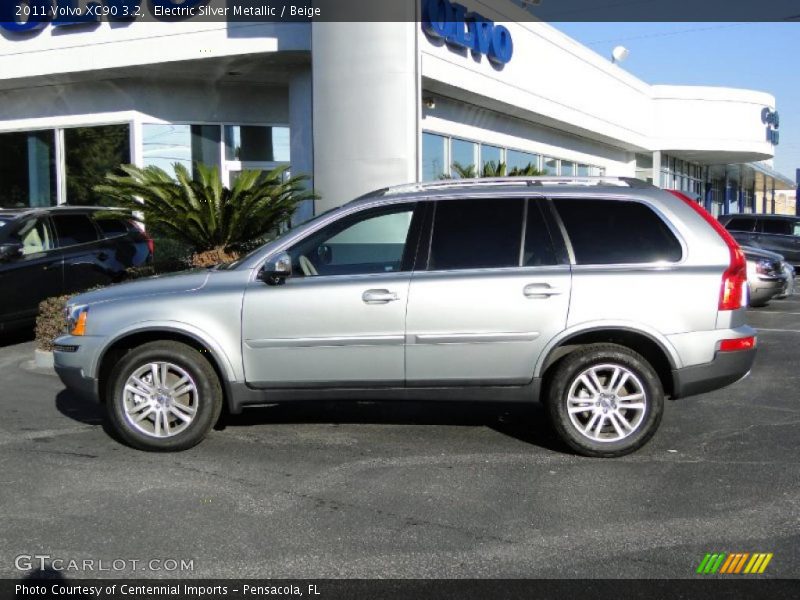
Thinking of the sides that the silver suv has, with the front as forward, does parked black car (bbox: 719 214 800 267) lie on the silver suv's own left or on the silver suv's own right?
on the silver suv's own right

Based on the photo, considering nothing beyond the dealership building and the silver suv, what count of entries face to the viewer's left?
1

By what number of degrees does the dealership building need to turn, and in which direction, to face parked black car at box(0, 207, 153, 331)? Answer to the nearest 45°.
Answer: approximately 45° to its right

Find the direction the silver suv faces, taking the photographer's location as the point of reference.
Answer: facing to the left of the viewer

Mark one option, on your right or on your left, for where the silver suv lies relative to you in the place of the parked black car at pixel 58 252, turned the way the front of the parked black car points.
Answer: on your left

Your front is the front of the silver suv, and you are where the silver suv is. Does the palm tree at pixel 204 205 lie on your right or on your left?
on your right

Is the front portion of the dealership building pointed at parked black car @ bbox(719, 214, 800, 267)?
no

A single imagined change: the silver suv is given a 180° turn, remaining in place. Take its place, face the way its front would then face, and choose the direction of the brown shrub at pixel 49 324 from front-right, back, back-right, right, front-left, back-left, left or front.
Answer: back-left

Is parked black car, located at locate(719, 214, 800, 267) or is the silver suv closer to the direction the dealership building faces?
the silver suv

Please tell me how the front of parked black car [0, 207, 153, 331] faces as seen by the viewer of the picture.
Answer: facing the viewer and to the left of the viewer

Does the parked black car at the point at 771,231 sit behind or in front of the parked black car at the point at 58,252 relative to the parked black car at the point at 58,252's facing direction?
behind
